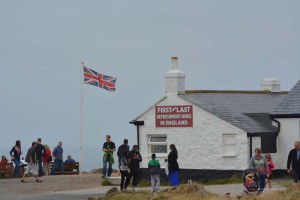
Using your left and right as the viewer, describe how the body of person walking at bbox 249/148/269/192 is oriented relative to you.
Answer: facing the viewer

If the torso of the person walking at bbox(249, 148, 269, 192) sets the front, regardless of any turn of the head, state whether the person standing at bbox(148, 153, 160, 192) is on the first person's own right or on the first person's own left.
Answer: on the first person's own right

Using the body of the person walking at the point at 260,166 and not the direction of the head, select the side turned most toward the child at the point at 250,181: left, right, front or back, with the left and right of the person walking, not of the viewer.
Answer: front
